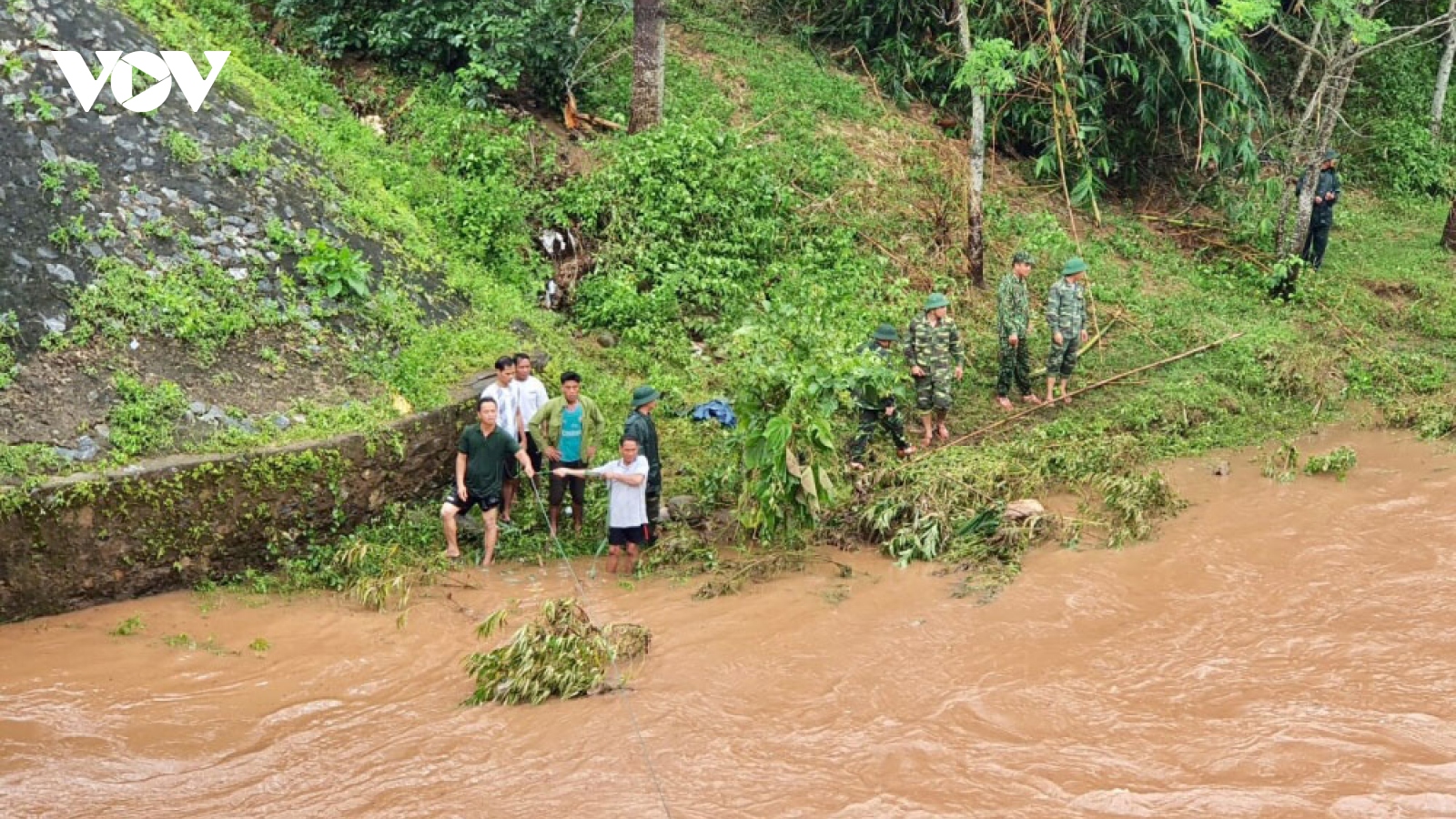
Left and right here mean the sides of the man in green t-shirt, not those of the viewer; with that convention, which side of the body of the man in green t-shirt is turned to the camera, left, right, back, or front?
front

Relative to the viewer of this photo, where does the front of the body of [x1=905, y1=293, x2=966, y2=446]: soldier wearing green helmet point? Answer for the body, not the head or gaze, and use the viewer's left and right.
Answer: facing the viewer

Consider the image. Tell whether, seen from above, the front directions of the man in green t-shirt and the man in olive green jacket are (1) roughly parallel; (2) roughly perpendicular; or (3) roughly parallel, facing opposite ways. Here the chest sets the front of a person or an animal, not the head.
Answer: roughly parallel

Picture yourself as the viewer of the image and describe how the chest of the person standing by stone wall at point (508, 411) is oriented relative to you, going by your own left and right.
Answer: facing the viewer and to the right of the viewer

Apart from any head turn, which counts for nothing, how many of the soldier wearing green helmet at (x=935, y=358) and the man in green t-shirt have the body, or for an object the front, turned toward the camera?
2

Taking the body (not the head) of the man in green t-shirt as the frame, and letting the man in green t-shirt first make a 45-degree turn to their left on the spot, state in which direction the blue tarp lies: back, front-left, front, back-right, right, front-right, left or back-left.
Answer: left

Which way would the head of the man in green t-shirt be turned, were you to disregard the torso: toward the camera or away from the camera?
toward the camera
